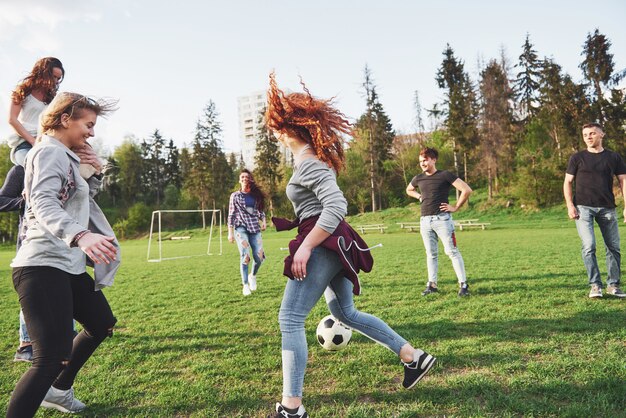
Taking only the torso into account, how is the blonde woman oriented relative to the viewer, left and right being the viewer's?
facing to the right of the viewer

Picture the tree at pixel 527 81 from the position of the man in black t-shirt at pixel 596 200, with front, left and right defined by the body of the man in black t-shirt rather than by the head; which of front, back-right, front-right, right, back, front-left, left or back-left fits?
back

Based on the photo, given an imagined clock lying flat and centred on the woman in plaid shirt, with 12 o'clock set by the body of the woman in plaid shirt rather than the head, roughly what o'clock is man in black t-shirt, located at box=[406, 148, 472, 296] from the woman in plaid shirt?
The man in black t-shirt is roughly at 10 o'clock from the woman in plaid shirt.

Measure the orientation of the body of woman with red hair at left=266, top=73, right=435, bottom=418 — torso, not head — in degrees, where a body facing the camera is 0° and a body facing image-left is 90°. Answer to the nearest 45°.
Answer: approximately 90°

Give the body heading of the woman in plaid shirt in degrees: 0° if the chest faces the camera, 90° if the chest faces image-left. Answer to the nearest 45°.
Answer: approximately 0°

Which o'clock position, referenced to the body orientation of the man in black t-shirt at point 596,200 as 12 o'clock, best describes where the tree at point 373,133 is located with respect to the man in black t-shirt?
The tree is roughly at 5 o'clock from the man in black t-shirt.

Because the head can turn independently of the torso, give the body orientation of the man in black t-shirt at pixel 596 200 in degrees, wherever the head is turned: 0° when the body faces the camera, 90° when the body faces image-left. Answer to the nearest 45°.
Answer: approximately 0°

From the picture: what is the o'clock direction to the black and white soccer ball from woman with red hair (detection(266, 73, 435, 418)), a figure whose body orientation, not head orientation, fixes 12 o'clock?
The black and white soccer ball is roughly at 3 o'clock from the woman with red hair.

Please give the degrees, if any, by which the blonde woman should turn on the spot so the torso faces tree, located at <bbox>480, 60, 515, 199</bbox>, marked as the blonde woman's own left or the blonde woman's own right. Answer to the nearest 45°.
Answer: approximately 45° to the blonde woman's own left

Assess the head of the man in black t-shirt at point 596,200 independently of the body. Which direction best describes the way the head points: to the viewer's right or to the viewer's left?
to the viewer's left

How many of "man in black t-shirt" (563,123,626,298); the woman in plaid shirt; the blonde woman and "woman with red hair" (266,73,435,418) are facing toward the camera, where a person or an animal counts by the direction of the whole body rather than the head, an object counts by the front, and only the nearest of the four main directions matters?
2

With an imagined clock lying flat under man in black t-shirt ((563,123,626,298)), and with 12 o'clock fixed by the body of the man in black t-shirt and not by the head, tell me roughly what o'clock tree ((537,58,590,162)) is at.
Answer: The tree is roughly at 6 o'clock from the man in black t-shirt.
